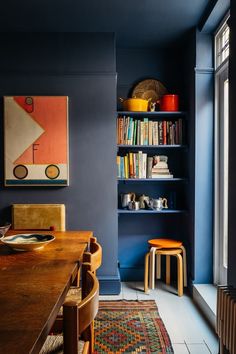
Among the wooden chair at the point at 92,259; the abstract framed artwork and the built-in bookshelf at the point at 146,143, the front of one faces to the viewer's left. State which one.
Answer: the wooden chair

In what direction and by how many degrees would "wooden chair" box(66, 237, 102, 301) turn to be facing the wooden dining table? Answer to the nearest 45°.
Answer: approximately 45° to its left

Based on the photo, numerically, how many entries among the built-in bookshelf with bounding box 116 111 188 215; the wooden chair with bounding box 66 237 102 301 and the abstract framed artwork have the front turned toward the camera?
2

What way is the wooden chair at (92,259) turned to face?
to the viewer's left

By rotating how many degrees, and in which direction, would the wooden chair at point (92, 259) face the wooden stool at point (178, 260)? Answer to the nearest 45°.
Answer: approximately 135° to its right

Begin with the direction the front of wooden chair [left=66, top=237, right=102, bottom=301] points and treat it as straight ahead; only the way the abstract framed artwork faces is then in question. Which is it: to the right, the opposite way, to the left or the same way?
to the left

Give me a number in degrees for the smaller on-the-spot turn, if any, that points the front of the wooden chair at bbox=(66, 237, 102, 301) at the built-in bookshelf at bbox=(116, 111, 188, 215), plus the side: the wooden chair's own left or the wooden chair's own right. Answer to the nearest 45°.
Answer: approximately 90° to the wooden chair's own right

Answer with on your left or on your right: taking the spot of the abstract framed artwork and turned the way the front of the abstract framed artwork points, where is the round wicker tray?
on your left

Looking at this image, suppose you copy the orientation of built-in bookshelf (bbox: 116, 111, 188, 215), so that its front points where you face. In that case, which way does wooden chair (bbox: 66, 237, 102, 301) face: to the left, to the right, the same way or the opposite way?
to the right

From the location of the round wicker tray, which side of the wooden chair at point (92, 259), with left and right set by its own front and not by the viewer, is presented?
right
